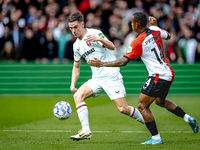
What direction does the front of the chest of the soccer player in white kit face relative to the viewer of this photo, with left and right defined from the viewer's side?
facing the viewer and to the left of the viewer

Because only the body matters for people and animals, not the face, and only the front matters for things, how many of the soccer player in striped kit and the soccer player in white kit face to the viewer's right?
0

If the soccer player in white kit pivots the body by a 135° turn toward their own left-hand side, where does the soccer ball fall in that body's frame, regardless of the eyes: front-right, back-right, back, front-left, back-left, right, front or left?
back

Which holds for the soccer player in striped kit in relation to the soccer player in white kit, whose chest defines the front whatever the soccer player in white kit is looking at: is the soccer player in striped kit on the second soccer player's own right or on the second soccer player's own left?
on the second soccer player's own left

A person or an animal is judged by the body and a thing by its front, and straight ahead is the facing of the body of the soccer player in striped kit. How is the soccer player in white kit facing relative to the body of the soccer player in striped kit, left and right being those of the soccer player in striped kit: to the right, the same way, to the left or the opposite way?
to the left

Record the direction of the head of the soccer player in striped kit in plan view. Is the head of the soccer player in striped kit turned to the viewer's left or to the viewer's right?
to the viewer's left

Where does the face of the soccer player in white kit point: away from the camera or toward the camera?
toward the camera

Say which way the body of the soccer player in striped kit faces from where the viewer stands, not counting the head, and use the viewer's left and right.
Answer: facing away from the viewer and to the left of the viewer

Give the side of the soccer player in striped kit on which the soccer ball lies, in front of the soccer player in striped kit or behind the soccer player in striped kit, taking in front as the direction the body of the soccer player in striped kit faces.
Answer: in front
